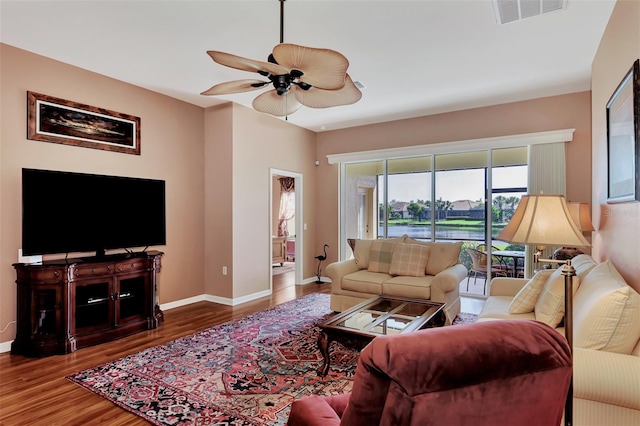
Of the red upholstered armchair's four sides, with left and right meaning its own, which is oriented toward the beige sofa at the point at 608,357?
right

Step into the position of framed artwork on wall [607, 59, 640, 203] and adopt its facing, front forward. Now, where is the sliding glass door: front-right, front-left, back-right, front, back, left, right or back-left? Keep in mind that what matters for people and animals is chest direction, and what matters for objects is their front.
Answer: front-right

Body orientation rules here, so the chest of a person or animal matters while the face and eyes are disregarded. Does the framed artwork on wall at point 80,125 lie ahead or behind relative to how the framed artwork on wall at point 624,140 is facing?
ahead

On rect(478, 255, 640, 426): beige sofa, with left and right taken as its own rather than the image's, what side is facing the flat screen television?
front

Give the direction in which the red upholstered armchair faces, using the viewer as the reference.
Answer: facing away from the viewer and to the left of the viewer

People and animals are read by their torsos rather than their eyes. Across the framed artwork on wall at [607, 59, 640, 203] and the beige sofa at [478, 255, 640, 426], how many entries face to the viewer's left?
2

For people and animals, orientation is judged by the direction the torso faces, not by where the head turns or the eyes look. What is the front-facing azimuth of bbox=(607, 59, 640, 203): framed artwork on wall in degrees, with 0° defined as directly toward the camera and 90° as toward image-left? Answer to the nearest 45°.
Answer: approximately 90°

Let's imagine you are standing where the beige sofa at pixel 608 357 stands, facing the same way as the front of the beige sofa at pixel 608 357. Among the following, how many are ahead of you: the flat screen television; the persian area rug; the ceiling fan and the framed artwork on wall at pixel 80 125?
4

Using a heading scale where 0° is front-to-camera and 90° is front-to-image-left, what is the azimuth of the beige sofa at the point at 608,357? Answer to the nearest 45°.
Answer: approximately 90°

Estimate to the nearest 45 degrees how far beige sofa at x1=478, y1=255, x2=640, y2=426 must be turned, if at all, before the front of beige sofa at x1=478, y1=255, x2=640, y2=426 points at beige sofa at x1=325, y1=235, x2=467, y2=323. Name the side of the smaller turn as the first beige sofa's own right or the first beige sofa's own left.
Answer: approximately 45° to the first beige sofa's own right

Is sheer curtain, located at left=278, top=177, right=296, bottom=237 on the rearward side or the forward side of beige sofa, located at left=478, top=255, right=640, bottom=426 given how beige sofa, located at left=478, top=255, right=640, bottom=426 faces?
on the forward side
